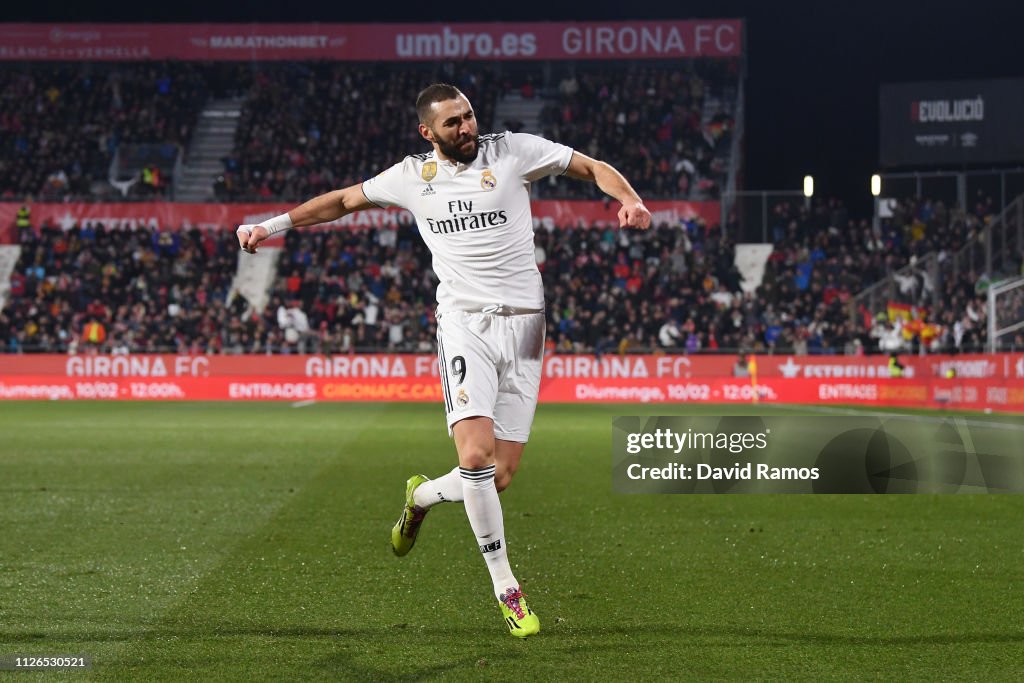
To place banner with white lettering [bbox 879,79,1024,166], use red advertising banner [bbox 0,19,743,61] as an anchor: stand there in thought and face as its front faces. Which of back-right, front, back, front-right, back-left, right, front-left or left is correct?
left

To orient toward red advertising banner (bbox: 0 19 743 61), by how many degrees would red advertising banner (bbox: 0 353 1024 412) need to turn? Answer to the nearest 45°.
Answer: approximately 180°

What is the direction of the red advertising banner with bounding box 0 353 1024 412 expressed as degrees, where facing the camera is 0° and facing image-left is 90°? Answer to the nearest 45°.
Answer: approximately 0°

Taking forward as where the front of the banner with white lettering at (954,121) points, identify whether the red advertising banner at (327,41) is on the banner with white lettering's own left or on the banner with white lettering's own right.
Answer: on the banner with white lettering's own right

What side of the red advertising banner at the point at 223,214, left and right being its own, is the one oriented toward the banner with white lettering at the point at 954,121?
left

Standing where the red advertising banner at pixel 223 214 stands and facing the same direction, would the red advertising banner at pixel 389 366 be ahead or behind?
ahead

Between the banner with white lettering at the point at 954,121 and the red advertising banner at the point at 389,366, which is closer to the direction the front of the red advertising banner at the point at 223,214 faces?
the red advertising banner

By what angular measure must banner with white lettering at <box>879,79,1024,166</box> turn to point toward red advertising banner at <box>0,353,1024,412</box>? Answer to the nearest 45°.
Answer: approximately 45° to its right

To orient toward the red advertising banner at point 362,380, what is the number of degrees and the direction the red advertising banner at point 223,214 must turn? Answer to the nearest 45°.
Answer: approximately 45° to its left
